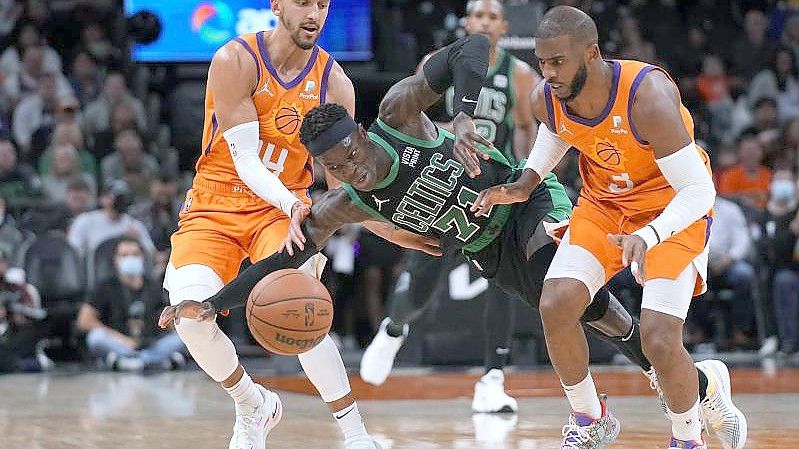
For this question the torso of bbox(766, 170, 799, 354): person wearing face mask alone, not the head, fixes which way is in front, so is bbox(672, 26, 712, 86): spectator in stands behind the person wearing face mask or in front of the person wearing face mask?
behind

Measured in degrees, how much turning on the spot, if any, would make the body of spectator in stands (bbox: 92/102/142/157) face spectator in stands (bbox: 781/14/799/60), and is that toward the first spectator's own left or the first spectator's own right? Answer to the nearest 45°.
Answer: approximately 90° to the first spectator's own left

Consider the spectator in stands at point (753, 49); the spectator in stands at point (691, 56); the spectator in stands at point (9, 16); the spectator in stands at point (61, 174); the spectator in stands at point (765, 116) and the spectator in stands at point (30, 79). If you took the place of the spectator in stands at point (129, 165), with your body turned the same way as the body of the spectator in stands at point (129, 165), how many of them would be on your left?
3

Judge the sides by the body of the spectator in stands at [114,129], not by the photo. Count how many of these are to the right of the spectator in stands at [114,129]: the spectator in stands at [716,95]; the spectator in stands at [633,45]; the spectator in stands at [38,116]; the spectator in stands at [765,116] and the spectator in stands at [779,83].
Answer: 1

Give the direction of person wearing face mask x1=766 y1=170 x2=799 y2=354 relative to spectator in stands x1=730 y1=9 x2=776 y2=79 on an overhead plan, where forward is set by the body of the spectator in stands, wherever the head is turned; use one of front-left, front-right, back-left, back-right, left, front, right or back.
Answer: front

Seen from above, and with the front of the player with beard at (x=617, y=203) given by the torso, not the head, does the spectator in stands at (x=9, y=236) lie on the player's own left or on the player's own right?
on the player's own right

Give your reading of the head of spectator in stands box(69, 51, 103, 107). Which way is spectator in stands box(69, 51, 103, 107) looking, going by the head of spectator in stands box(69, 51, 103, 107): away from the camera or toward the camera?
toward the camera

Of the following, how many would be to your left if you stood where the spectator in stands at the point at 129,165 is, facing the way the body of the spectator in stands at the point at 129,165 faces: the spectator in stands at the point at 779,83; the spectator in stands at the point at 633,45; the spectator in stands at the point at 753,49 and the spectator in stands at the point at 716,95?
4

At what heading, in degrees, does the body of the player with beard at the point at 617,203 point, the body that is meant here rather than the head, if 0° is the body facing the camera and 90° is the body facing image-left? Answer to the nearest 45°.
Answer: approximately 45°

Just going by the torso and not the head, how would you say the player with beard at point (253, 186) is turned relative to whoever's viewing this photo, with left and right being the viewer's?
facing the viewer and to the right of the viewer

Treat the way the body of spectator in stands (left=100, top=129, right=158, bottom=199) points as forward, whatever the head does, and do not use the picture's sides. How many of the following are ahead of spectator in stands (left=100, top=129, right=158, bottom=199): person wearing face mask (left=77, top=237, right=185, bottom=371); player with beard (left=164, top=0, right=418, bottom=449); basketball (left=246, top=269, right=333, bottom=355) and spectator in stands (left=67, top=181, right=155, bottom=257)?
4

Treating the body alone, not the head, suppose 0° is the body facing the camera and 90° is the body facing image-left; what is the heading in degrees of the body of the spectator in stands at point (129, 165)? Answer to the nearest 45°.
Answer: approximately 0°

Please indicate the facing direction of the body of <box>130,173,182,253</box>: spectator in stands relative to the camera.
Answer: toward the camera

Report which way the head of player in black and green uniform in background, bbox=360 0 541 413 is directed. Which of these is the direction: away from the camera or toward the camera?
toward the camera

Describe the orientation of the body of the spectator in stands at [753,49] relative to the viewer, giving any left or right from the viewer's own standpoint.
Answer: facing the viewer
